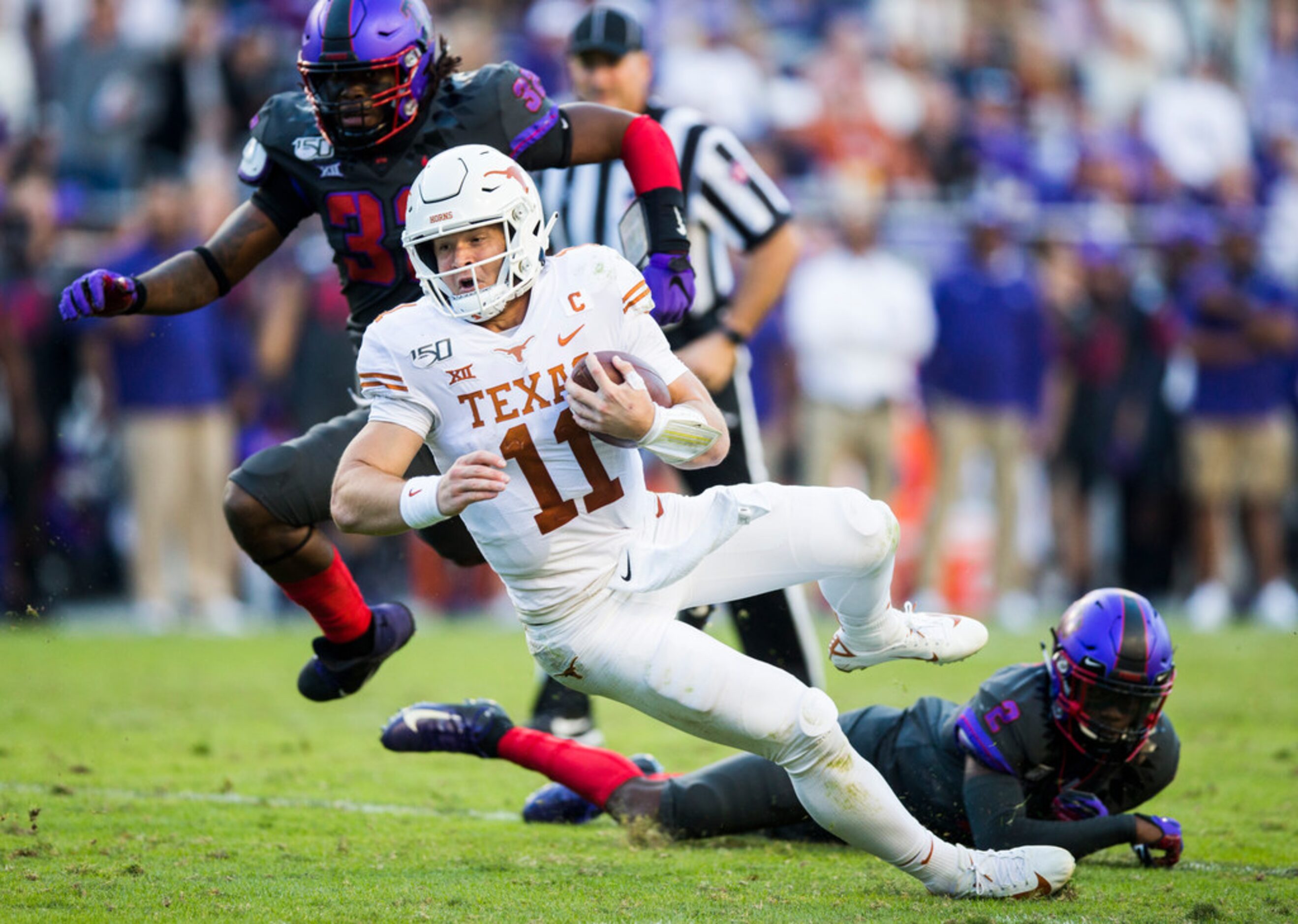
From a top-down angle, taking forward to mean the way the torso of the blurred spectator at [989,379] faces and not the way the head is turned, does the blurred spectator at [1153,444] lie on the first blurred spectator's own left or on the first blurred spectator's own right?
on the first blurred spectator's own left

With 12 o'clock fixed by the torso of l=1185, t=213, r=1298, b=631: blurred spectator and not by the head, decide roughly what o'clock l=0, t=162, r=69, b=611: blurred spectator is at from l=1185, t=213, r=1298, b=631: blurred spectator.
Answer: l=0, t=162, r=69, b=611: blurred spectator is roughly at 2 o'clock from l=1185, t=213, r=1298, b=631: blurred spectator.

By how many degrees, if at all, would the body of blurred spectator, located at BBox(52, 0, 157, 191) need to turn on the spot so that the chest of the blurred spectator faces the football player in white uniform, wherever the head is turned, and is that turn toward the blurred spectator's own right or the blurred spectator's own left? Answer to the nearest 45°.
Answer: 0° — they already face them

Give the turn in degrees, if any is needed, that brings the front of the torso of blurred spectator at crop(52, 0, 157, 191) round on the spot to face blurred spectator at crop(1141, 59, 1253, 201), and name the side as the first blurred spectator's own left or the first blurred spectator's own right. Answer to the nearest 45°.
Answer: approximately 90° to the first blurred spectator's own left
